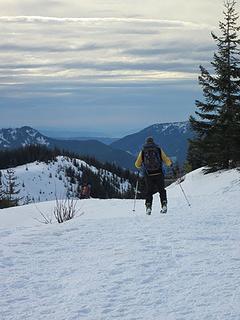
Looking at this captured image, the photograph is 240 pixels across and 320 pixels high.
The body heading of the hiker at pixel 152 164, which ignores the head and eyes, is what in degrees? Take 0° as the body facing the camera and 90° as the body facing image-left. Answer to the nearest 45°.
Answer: approximately 180°

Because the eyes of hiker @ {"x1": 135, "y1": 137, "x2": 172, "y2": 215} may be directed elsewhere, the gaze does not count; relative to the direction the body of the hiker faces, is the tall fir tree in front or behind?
in front
